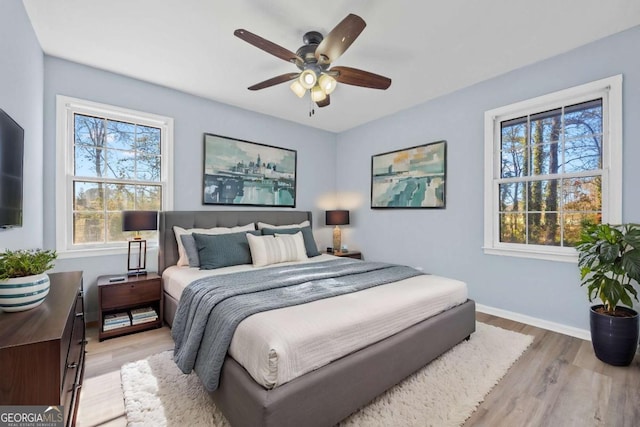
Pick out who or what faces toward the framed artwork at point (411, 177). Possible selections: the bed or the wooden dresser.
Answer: the wooden dresser

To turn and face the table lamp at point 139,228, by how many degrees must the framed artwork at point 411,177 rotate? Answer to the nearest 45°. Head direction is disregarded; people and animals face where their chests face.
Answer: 0° — it already faces it

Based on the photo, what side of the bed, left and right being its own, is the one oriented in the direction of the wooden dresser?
right

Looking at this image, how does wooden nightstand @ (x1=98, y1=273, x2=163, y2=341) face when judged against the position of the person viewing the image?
facing the viewer

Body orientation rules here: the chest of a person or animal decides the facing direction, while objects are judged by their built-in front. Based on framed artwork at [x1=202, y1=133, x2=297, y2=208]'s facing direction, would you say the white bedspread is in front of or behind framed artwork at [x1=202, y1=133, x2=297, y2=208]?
in front

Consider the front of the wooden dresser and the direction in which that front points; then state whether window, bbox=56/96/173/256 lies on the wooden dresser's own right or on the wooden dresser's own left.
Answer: on the wooden dresser's own left

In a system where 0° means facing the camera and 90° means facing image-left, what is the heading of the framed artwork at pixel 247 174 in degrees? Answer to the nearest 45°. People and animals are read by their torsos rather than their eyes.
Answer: approximately 315°

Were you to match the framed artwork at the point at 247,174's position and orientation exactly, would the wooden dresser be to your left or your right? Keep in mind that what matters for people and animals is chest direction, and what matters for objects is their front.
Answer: on your right

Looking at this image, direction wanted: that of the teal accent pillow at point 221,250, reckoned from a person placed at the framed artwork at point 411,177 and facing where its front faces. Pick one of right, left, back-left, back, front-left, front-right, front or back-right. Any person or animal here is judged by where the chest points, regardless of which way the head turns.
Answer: front

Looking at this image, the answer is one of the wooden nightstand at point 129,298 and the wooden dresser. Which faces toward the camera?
the wooden nightstand

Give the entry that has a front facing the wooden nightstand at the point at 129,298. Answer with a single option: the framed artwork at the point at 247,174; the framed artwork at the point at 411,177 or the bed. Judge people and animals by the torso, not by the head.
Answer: the framed artwork at the point at 411,177

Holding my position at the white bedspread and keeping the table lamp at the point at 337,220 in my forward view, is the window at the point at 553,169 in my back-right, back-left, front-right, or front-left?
front-right

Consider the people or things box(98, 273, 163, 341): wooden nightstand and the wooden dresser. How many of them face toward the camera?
1

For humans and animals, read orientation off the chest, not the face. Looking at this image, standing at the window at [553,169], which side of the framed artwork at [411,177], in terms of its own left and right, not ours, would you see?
left

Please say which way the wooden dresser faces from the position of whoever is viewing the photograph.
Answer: facing to the right of the viewer
